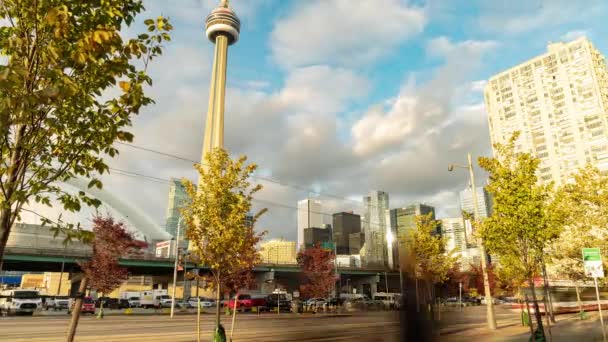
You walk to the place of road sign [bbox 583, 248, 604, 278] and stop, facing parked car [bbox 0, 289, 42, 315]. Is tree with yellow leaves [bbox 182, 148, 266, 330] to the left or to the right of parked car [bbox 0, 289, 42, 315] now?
left

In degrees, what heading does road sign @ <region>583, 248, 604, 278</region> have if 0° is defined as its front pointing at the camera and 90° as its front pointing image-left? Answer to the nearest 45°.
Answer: approximately 0°

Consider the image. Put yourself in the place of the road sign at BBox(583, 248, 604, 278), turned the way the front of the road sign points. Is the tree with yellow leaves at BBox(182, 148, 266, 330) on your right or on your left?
on your right

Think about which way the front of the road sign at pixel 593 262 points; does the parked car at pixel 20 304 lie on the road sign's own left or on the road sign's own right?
on the road sign's own right
